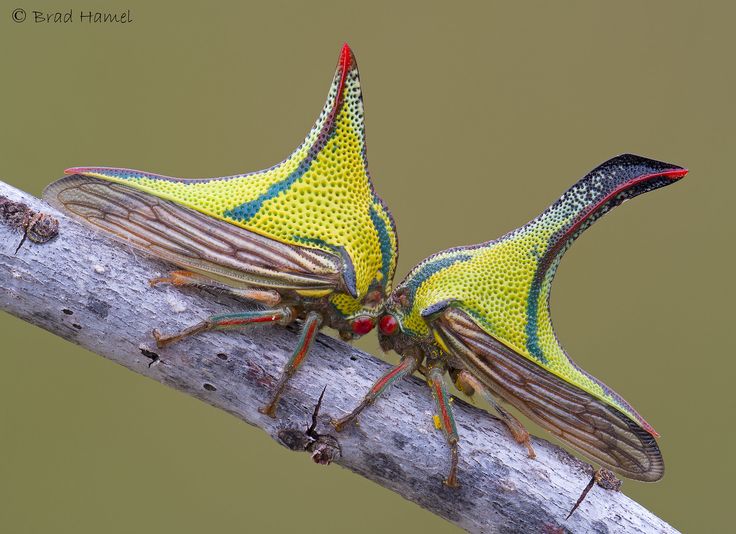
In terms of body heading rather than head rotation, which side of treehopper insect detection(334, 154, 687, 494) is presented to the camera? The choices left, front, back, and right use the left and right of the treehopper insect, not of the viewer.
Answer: left

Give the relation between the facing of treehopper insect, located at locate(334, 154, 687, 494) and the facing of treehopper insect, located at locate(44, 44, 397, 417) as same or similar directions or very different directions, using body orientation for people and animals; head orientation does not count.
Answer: very different directions

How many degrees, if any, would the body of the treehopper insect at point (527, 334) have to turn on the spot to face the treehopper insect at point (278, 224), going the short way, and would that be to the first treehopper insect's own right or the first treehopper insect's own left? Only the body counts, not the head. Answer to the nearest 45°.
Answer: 0° — it already faces it

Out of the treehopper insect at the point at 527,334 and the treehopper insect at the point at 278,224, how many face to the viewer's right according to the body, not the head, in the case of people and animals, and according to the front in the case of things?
1

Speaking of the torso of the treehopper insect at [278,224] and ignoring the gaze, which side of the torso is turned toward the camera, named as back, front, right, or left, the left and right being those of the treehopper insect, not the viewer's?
right

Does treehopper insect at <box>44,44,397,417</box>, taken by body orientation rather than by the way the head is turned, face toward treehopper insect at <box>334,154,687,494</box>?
yes
